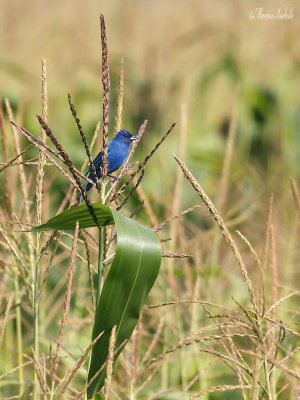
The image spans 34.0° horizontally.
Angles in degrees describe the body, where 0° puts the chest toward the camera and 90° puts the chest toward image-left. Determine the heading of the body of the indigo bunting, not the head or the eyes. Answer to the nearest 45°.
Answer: approximately 270°
